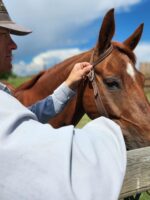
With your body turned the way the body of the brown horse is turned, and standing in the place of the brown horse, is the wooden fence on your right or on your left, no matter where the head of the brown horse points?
on your right

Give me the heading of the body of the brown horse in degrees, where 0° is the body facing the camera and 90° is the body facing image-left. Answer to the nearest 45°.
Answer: approximately 315°
